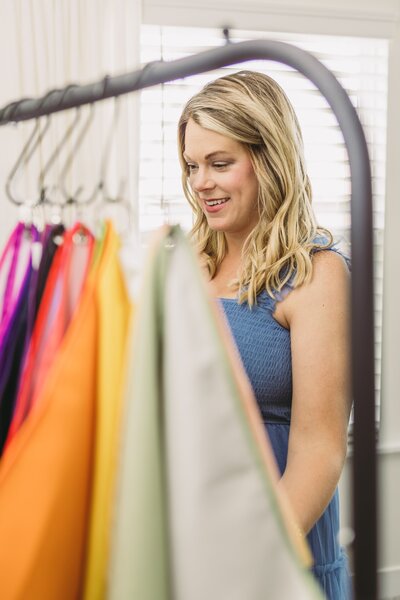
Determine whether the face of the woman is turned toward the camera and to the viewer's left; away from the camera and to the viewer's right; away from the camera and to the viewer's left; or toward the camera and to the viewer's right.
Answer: toward the camera and to the viewer's left

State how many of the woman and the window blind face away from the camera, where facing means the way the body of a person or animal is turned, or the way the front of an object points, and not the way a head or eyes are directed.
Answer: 0

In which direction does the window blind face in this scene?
toward the camera

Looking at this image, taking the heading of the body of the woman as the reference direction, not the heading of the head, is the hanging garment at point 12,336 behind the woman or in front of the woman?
in front

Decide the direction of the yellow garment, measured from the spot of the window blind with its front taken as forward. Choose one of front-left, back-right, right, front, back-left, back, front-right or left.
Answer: front

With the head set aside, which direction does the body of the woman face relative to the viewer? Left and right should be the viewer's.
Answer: facing the viewer and to the left of the viewer

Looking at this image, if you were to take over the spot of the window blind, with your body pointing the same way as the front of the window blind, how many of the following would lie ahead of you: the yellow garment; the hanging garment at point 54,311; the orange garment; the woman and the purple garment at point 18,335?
5

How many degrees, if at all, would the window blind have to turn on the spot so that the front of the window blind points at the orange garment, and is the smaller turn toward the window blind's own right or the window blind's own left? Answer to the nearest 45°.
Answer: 0° — it already faces it

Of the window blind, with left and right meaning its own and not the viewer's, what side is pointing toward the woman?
front

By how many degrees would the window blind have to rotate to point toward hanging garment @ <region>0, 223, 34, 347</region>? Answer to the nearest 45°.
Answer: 0° — it already faces it
